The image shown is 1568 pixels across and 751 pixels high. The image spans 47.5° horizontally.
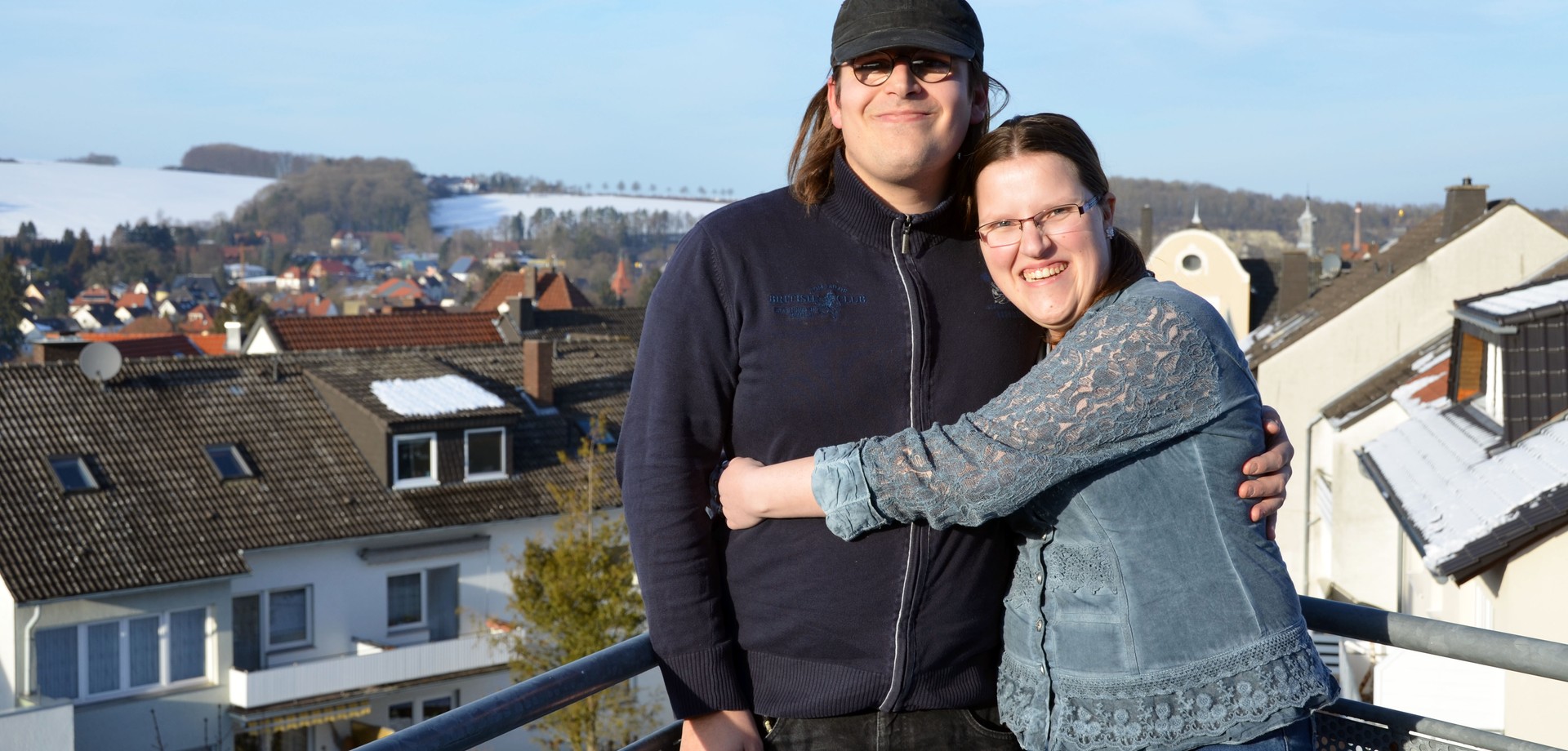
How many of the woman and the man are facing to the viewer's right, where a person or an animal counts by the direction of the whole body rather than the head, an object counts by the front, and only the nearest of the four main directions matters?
0

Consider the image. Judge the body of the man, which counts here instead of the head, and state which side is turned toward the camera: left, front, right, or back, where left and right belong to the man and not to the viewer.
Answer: front

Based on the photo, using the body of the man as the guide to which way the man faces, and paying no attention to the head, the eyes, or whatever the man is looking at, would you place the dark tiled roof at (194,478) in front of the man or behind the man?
behind

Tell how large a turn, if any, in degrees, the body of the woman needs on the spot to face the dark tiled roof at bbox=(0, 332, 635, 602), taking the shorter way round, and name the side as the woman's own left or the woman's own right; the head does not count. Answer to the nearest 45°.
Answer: approximately 90° to the woman's own right

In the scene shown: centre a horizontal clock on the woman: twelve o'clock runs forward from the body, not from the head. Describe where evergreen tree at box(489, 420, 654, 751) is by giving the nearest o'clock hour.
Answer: The evergreen tree is roughly at 4 o'clock from the woman.

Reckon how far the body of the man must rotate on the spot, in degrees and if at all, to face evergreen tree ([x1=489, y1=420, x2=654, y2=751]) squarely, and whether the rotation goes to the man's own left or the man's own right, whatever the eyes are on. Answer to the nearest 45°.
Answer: approximately 180°
